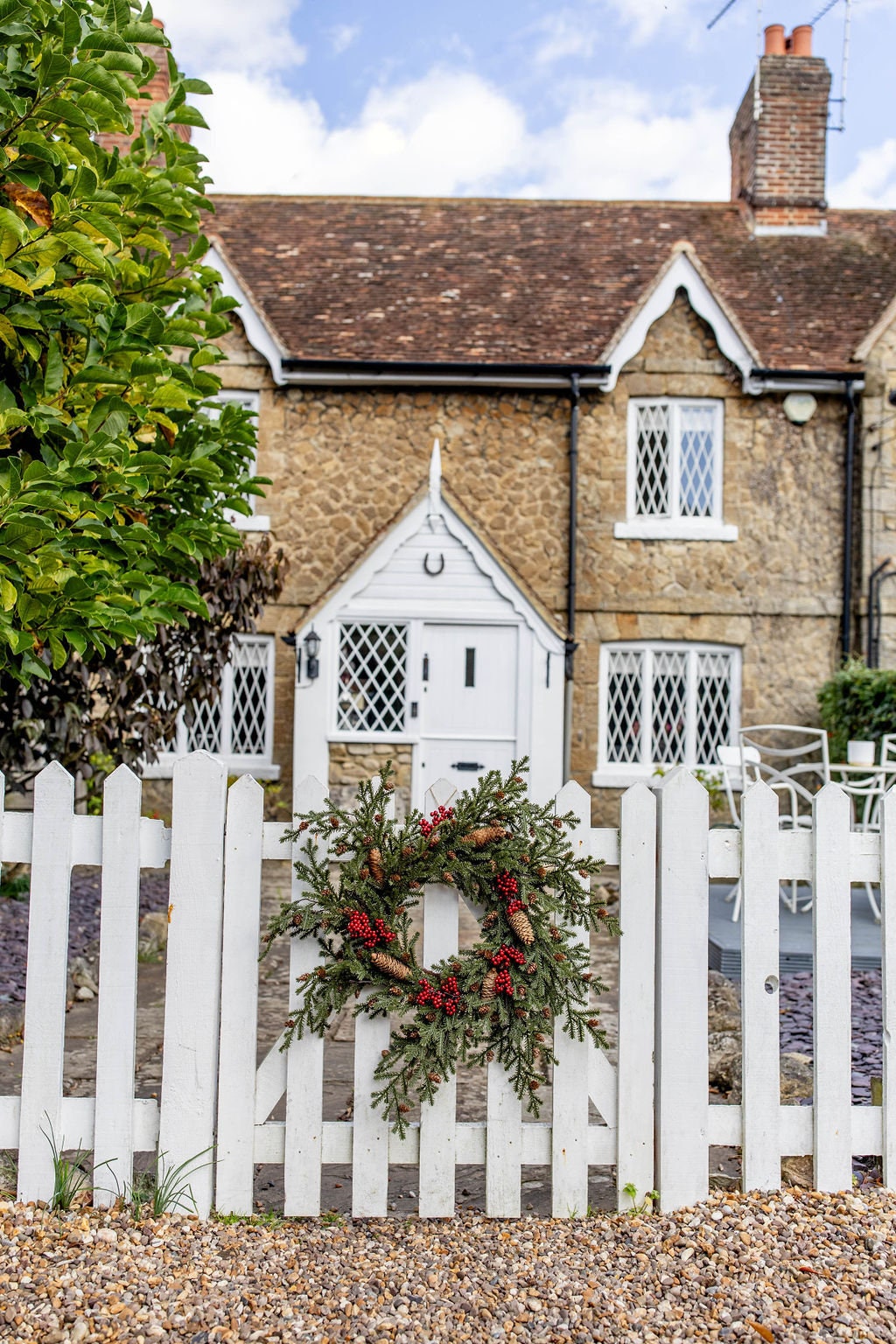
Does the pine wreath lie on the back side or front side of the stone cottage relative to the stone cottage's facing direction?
on the front side

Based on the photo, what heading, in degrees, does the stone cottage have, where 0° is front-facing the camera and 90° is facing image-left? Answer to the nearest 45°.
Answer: approximately 0°

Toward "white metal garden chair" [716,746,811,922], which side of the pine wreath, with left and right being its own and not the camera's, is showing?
back

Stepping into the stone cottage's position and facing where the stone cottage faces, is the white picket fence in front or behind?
in front

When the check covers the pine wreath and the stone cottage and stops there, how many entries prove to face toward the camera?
2

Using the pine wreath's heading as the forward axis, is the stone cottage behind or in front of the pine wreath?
behind

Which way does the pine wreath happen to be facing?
toward the camera
